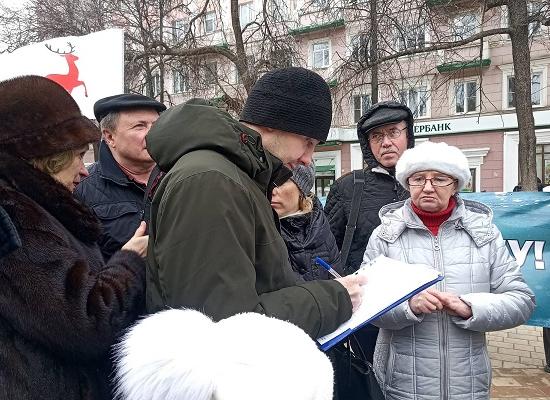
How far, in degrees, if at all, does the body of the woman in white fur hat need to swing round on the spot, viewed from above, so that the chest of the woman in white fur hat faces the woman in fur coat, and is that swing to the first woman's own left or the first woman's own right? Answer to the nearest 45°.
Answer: approximately 45° to the first woman's own right

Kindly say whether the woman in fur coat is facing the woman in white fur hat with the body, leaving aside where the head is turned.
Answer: yes

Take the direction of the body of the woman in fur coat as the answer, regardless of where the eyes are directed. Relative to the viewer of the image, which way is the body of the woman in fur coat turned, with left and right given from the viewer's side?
facing to the right of the viewer

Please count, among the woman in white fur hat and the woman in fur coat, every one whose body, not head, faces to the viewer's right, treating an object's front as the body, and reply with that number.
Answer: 1

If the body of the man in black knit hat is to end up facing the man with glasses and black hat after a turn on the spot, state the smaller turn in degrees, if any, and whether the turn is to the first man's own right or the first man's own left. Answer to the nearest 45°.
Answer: approximately 45° to the first man's own left

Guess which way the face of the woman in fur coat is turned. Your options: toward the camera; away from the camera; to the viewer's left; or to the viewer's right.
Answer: to the viewer's right

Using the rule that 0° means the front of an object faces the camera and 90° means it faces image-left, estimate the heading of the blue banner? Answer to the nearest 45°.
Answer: approximately 0°

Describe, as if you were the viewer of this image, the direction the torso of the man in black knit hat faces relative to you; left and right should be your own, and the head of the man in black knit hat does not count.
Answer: facing to the right of the viewer

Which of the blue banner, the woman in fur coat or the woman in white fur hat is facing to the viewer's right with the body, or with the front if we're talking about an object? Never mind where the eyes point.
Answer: the woman in fur coat

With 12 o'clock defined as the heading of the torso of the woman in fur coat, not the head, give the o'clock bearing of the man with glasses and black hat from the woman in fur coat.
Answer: The man with glasses and black hat is roughly at 11 o'clock from the woman in fur coat.

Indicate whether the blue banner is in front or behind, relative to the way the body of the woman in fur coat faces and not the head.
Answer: in front

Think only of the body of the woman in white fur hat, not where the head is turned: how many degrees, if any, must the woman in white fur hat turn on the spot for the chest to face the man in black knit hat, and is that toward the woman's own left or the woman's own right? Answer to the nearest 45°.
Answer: approximately 45° to the woman's own right

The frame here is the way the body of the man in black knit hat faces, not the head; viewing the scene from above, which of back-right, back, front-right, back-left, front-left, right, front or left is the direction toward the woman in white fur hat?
front-left

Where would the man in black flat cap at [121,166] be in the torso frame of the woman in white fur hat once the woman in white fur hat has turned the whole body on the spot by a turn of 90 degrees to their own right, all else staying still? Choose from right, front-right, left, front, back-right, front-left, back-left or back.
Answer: front

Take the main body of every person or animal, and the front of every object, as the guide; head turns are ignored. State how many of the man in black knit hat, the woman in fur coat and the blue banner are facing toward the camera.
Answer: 1

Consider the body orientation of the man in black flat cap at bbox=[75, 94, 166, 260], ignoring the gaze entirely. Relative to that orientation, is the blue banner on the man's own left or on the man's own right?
on the man's own left
